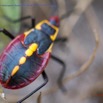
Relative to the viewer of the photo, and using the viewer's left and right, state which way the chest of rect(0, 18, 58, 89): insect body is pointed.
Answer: facing away from the viewer and to the right of the viewer
